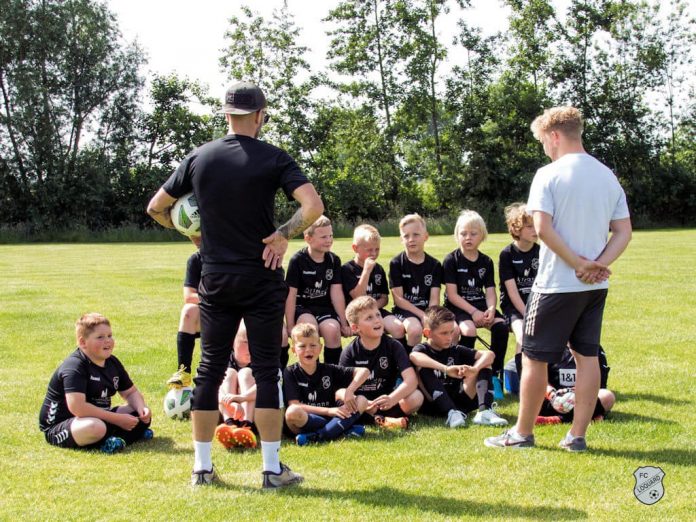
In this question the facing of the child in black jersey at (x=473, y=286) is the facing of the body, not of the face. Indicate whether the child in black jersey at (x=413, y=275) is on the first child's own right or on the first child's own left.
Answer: on the first child's own right

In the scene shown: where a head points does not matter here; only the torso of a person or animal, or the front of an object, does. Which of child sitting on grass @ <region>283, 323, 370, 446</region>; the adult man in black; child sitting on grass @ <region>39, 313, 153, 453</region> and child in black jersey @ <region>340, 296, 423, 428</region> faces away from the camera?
the adult man in black

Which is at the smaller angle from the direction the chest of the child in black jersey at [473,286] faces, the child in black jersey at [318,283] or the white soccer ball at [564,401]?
the white soccer ball

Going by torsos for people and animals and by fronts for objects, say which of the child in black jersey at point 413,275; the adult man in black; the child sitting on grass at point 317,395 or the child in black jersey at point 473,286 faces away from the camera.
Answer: the adult man in black

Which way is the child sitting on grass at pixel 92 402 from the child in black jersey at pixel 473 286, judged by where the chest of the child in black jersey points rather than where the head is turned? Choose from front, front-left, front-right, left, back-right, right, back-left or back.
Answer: front-right

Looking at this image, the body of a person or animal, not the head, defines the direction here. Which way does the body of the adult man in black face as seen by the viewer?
away from the camera

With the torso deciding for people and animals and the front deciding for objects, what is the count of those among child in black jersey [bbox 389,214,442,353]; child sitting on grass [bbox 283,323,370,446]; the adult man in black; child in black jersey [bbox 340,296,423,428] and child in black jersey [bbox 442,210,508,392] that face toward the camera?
4

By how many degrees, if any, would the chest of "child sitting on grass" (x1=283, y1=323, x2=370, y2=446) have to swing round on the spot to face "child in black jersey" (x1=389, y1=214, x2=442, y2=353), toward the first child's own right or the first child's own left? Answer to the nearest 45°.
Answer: approximately 135° to the first child's own left

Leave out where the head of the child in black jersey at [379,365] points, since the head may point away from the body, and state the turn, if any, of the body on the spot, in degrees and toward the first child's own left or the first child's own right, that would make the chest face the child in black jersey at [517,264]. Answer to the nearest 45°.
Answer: approximately 135° to the first child's own left

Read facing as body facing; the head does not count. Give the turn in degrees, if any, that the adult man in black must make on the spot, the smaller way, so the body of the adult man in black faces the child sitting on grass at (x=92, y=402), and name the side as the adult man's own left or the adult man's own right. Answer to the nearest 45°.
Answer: approximately 45° to the adult man's own left
